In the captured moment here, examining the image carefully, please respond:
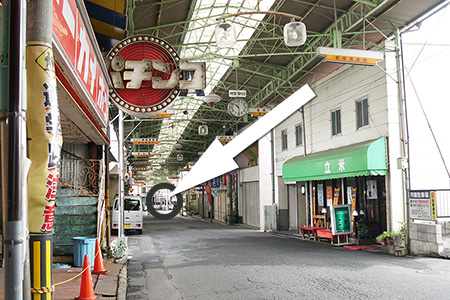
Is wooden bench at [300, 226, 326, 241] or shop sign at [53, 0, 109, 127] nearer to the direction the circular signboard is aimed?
the shop sign

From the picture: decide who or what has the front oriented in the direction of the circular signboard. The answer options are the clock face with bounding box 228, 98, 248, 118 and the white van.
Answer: the clock face

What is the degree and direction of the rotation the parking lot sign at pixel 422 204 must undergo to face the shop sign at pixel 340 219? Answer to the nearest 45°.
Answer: approximately 135° to its right

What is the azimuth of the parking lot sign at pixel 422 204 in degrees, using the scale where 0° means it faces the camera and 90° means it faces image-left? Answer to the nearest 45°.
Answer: approximately 0°
